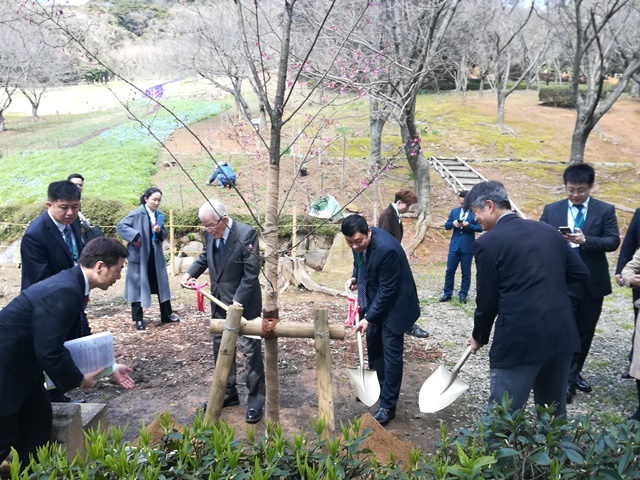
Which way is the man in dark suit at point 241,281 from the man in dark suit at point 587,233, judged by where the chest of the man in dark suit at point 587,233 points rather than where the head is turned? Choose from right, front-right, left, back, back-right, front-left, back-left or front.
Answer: front-right

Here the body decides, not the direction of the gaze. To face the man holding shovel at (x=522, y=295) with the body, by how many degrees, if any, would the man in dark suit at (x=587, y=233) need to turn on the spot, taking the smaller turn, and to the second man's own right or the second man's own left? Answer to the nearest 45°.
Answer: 0° — they already face them

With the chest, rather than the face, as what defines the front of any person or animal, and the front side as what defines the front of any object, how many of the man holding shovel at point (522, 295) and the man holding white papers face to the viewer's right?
1

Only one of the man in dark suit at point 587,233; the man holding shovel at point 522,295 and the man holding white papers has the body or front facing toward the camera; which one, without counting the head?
the man in dark suit

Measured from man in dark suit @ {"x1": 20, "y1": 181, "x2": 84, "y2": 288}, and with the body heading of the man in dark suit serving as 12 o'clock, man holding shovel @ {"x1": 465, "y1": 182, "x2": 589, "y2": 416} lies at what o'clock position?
The man holding shovel is roughly at 12 o'clock from the man in dark suit.

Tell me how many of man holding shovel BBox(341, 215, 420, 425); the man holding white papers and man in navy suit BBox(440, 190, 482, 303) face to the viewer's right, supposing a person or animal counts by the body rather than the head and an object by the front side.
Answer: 1

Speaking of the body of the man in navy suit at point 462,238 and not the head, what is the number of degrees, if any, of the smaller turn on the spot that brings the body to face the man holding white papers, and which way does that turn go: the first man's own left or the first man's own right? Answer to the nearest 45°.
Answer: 0° — they already face them

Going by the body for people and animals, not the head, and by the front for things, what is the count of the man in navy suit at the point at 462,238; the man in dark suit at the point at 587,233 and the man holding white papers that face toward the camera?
2

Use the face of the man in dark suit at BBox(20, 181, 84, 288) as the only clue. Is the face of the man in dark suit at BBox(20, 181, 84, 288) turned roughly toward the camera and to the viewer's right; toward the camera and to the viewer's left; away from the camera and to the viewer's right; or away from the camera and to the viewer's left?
toward the camera and to the viewer's right

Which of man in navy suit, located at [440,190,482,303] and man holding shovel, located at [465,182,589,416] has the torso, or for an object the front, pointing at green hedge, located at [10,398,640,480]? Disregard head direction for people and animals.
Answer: the man in navy suit

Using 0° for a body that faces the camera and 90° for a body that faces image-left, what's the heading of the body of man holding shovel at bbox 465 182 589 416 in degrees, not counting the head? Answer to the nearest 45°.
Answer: approximately 135°

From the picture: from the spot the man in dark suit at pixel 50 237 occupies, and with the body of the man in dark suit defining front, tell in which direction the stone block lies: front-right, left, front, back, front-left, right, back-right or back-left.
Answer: front-right

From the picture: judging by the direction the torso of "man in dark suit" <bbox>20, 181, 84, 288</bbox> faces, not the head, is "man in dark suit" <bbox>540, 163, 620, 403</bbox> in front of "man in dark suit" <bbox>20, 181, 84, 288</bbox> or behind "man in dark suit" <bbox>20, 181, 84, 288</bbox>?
in front

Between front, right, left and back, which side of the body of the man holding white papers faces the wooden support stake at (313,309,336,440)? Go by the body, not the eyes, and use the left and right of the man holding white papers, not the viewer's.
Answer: front

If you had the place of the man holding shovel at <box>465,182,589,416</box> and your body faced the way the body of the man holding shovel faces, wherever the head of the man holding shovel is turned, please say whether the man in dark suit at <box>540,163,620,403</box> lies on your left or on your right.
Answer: on your right

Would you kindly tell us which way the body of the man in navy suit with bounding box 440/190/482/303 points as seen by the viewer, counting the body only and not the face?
toward the camera

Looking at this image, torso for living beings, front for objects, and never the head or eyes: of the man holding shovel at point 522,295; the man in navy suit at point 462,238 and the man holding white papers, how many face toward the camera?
1

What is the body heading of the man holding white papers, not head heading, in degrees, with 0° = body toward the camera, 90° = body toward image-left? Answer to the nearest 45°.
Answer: approximately 270°

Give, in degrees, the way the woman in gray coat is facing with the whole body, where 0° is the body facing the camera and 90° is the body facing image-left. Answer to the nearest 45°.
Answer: approximately 315°
